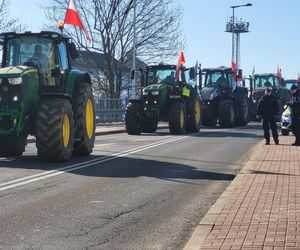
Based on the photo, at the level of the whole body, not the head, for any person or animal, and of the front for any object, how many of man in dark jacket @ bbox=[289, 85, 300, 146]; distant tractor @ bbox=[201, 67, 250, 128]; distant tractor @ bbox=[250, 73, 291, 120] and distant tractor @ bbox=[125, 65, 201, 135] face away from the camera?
0

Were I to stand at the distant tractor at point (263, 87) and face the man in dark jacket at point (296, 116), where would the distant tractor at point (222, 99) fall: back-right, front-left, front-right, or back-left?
front-right

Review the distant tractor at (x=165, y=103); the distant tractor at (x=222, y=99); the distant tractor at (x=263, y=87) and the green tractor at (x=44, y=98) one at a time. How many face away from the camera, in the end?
0

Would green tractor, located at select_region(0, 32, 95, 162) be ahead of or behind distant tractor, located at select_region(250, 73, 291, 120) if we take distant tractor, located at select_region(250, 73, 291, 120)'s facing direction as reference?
ahead

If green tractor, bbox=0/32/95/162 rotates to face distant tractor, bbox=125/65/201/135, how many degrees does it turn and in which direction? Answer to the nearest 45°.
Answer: approximately 180°

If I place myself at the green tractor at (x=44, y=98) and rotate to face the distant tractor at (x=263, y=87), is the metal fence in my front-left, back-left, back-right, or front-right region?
front-left

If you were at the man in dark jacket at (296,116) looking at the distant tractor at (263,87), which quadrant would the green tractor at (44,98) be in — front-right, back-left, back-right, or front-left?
back-left

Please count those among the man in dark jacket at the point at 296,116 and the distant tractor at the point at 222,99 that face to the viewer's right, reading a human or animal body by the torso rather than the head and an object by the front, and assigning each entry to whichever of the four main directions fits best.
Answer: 0

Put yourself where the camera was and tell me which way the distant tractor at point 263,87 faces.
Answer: facing the viewer and to the left of the viewer

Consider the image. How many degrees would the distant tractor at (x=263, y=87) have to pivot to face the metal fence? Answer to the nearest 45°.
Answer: approximately 45° to its right
